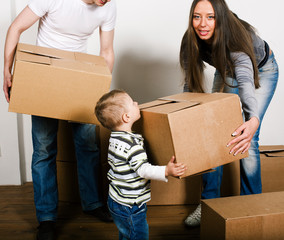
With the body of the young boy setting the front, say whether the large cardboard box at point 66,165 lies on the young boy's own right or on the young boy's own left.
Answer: on the young boy's own left

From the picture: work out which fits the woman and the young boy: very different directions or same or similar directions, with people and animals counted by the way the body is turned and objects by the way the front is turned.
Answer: very different directions

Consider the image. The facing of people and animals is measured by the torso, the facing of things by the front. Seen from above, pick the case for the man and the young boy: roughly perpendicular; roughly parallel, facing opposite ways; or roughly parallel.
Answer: roughly perpendicular

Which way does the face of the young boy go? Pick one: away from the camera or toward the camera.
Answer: away from the camera

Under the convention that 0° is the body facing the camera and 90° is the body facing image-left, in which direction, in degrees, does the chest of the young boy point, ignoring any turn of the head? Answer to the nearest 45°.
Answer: approximately 225°

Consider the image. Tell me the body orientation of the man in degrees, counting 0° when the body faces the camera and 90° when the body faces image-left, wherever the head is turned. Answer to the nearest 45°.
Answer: approximately 315°
